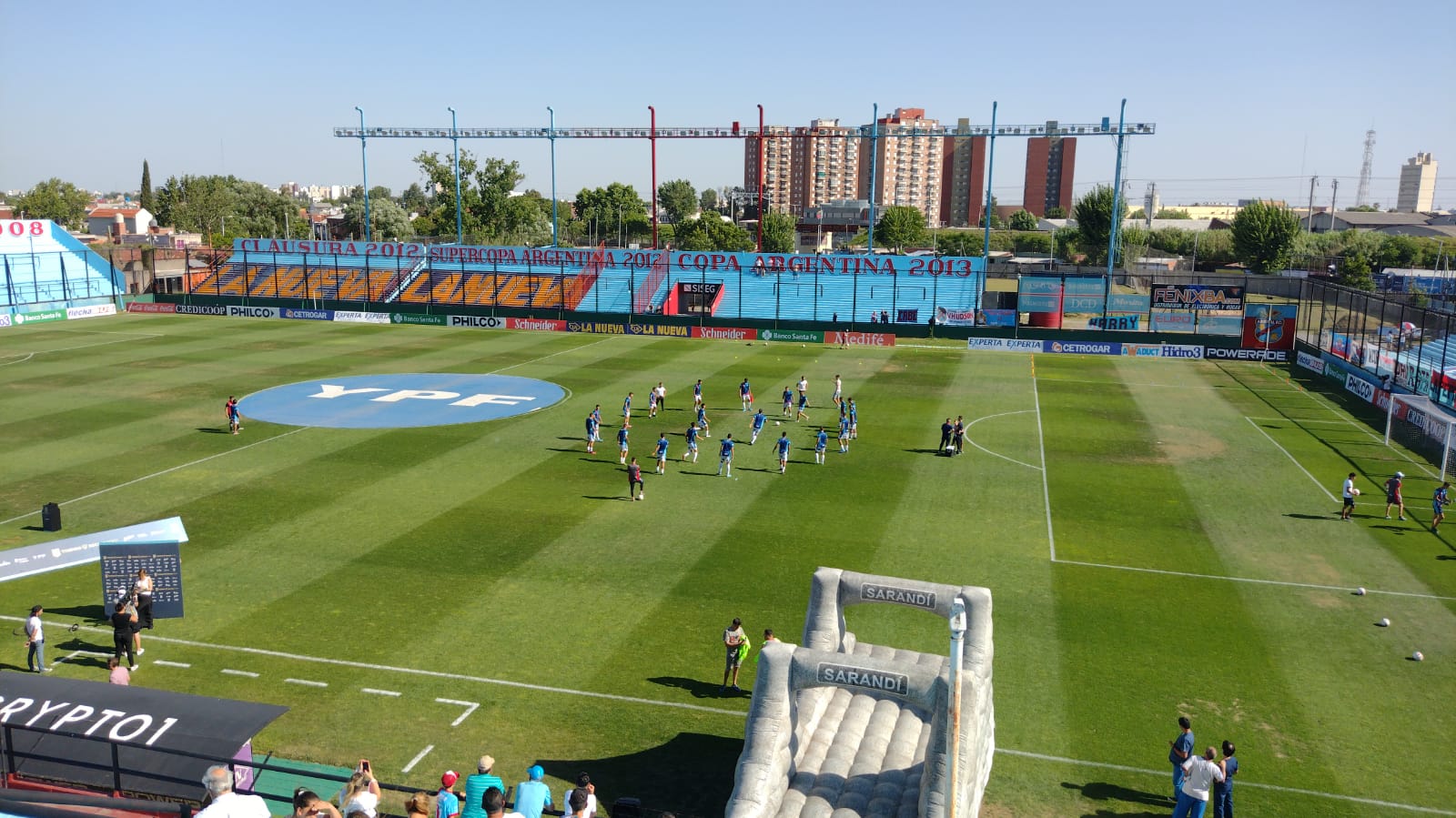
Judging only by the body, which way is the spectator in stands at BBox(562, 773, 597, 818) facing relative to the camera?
away from the camera

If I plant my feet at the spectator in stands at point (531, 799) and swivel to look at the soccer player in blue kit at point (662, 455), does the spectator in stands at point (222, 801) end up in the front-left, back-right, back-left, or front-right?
back-left

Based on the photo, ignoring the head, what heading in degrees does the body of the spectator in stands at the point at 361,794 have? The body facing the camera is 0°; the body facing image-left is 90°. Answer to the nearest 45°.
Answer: approximately 180°

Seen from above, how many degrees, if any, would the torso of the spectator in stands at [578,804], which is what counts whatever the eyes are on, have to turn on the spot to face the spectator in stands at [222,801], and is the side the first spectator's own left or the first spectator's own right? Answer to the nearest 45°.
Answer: approximately 135° to the first spectator's own left

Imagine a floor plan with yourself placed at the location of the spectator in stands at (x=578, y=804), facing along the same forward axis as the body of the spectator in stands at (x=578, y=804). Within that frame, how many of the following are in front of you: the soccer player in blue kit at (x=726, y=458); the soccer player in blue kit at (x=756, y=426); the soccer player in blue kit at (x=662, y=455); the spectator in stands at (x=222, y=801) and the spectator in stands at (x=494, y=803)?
3

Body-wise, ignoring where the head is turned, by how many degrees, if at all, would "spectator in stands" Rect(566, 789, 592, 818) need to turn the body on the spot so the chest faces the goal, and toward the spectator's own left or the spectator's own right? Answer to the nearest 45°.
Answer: approximately 45° to the spectator's own right

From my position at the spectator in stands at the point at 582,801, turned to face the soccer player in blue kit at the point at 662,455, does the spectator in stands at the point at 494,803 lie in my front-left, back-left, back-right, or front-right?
back-left

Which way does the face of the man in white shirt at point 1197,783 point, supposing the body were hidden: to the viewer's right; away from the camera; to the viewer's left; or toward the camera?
away from the camera

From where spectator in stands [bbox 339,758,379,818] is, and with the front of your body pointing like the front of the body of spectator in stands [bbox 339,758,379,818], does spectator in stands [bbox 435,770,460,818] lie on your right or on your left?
on your right

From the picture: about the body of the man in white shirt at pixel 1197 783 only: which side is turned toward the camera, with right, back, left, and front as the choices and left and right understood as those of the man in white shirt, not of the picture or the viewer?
back

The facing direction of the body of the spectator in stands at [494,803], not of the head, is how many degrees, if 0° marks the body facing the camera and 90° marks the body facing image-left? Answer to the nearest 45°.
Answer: approximately 180°

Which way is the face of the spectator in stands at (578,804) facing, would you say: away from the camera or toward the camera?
away from the camera
